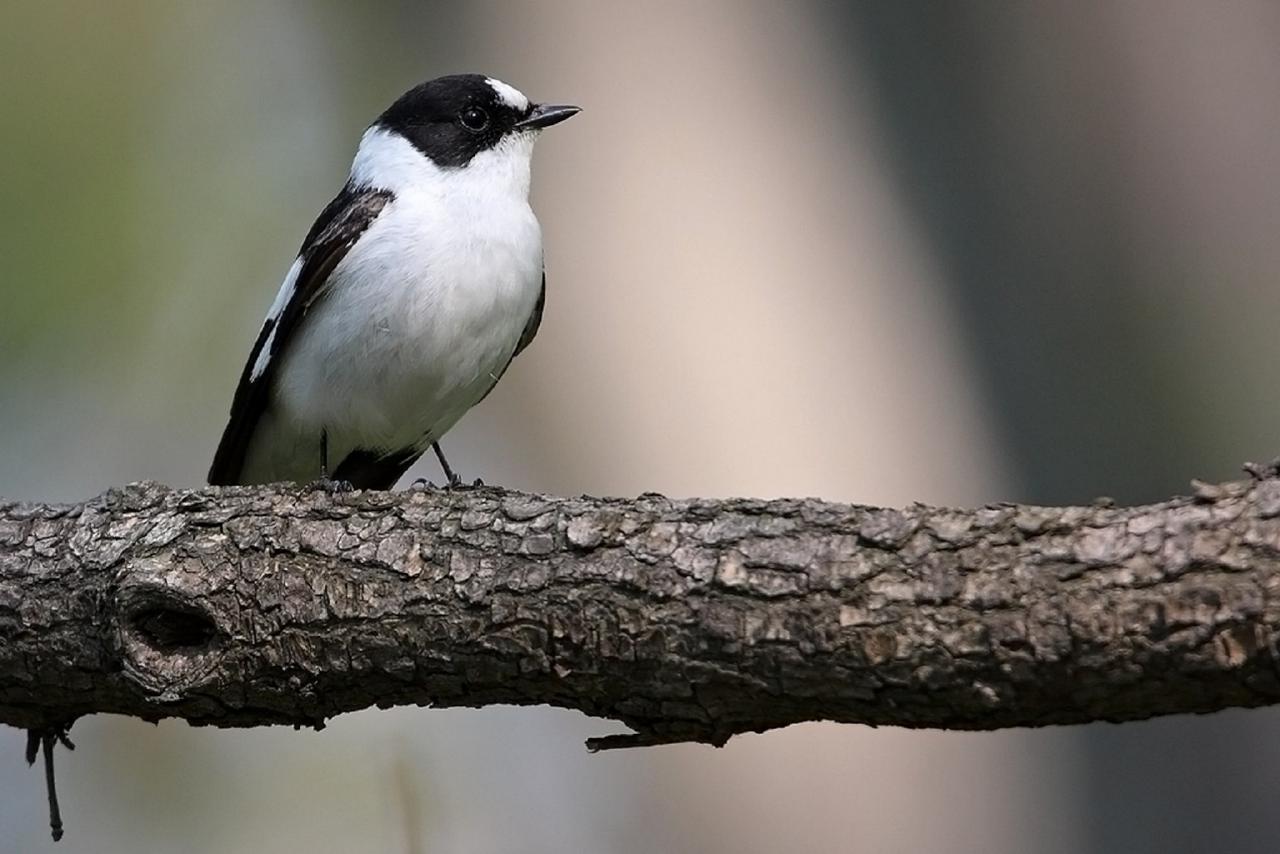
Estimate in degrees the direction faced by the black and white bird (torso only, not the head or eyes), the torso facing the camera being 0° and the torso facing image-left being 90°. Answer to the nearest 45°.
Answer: approximately 315°
